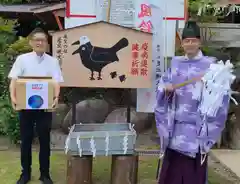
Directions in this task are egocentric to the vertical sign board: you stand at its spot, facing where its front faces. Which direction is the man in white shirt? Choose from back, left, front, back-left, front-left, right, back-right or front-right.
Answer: front-right

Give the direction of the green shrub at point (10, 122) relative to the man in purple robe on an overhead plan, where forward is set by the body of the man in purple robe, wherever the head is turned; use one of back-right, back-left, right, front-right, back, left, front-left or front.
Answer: back-right

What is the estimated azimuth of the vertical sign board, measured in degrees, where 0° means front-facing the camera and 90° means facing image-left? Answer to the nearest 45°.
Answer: approximately 0°

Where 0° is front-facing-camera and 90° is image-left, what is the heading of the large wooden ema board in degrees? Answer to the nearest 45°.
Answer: approximately 0°

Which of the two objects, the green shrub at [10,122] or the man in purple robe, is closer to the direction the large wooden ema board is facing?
the man in purple robe

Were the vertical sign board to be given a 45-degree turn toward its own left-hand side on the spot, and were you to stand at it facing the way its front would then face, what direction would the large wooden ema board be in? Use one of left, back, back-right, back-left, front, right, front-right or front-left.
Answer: right
